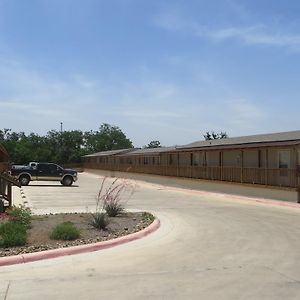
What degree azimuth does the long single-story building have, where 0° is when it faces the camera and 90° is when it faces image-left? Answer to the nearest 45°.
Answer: approximately 45°

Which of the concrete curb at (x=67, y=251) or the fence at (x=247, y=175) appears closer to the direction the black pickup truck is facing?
the fence

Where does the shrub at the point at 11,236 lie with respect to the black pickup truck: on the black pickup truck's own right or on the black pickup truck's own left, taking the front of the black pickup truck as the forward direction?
on the black pickup truck's own right

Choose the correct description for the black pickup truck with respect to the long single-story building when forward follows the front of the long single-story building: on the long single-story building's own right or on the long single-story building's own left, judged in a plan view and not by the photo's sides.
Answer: on the long single-story building's own right

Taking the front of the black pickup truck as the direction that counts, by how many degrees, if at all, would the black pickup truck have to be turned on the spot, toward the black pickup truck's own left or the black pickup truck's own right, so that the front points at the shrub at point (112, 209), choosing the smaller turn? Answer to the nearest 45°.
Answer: approximately 90° to the black pickup truck's own right

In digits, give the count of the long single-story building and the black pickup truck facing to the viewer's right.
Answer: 1

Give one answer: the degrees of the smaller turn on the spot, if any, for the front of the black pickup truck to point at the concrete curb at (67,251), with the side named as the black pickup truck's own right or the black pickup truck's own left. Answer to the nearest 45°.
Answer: approximately 90° to the black pickup truck's own right

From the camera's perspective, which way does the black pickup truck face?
to the viewer's right

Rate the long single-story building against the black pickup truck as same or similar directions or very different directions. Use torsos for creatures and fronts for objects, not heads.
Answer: very different directions
